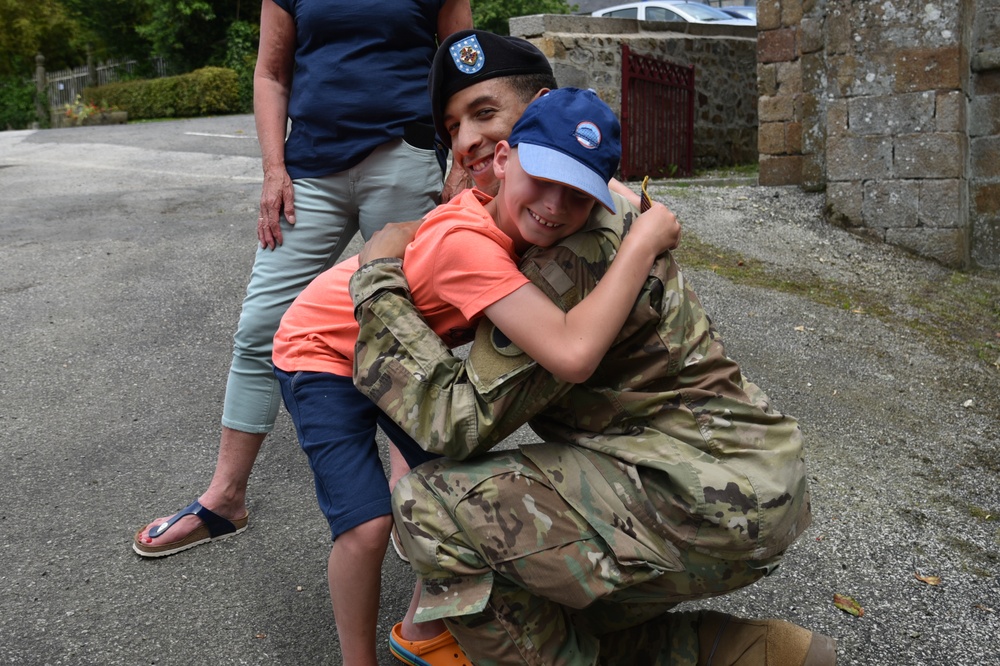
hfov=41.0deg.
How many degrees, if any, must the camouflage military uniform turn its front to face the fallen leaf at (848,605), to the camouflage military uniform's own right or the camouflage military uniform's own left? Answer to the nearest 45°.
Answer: approximately 135° to the camouflage military uniform's own right

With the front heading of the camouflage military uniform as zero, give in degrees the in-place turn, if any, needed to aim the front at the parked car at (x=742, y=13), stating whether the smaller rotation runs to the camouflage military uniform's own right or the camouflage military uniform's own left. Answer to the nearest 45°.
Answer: approximately 90° to the camouflage military uniform's own right

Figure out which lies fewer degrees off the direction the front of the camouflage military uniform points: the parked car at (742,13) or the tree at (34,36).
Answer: the tree

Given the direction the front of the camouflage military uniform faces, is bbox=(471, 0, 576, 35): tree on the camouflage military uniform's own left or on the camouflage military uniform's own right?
on the camouflage military uniform's own right

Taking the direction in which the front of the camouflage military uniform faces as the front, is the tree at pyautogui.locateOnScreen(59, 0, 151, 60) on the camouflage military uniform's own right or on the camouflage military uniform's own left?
on the camouflage military uniform's own right

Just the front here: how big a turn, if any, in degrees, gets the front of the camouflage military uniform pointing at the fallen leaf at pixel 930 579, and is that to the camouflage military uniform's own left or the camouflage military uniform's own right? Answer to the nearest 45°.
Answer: approximately 135° to the camouflage military uniform's own right

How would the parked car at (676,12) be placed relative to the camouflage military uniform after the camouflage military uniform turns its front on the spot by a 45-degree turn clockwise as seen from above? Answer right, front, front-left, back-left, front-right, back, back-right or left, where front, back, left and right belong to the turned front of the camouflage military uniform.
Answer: front-right

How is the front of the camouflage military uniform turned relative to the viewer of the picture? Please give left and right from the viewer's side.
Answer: facing to the left of the viewer

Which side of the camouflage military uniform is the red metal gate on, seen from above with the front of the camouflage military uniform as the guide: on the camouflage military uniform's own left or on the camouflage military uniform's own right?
on the camouflage military uniform's own right
